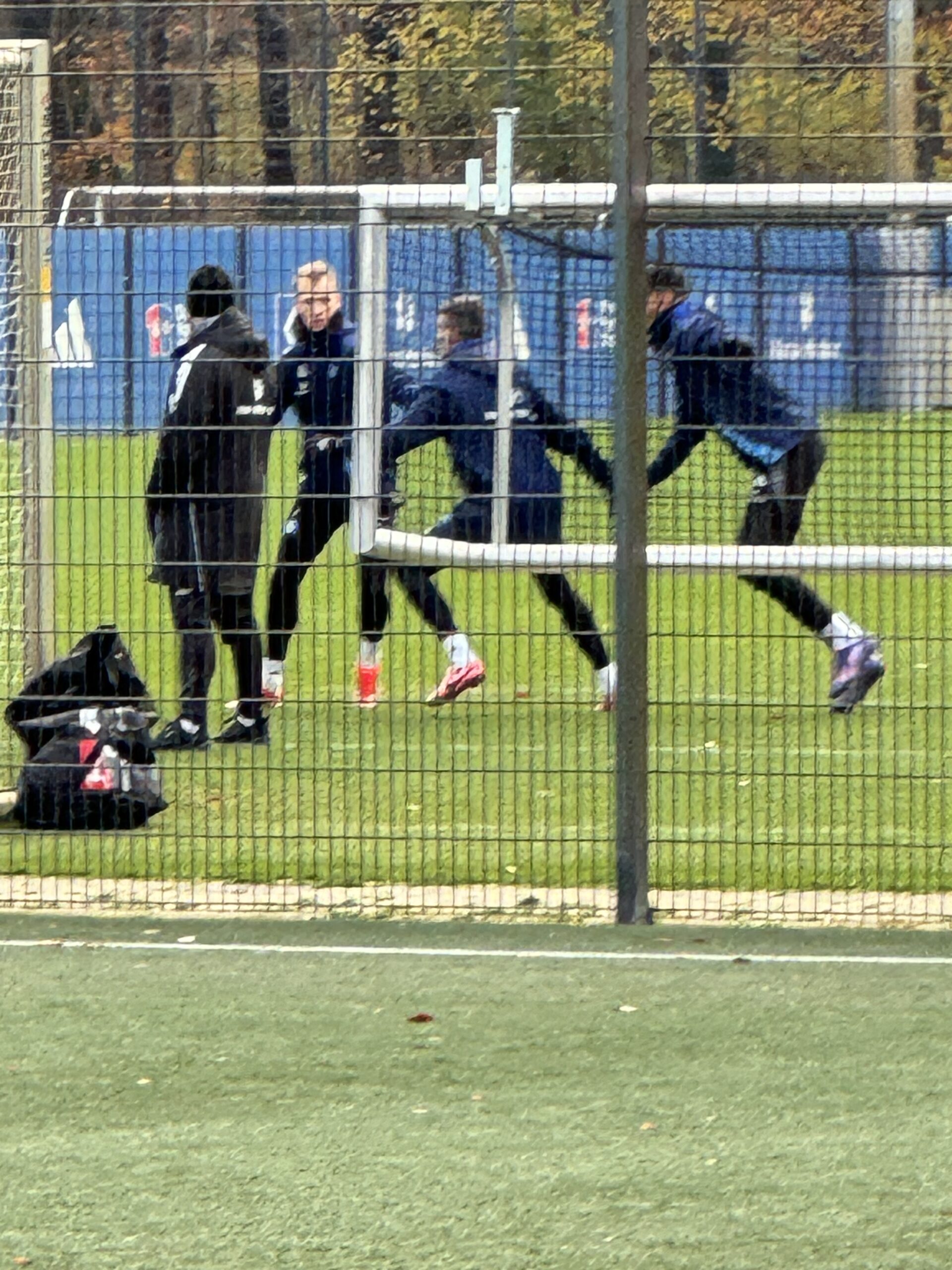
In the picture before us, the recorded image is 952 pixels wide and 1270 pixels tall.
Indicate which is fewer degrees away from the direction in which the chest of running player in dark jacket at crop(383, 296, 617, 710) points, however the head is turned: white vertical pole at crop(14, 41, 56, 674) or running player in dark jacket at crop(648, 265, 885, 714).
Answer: the white vertical pole

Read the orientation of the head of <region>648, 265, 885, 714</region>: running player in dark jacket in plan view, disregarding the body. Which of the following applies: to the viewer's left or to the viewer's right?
to the viewer's left

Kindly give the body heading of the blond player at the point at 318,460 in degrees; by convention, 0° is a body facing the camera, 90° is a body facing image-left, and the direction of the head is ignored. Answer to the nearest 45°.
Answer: approximately 0°

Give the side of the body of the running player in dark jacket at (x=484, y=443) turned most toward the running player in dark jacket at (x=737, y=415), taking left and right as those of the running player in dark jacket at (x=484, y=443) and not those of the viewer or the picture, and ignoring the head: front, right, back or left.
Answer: back

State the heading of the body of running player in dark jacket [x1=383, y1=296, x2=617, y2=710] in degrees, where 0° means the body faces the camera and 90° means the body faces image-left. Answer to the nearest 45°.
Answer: approximately 135°

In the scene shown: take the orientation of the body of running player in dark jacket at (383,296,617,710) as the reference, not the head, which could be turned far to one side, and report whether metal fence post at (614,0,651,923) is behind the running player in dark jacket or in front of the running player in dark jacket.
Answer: behind

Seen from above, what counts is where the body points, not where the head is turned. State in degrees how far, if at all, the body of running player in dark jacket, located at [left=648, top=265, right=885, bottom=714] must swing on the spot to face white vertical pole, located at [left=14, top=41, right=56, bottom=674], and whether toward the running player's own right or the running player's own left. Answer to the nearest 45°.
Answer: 0° — they already face it

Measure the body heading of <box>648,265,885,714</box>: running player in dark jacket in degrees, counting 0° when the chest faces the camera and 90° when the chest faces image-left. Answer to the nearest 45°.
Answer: approximately 90°

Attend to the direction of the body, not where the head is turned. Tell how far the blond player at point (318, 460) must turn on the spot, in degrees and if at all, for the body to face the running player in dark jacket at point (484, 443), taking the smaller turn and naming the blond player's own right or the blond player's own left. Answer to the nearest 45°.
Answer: approximately 45° to the blond player's own left
